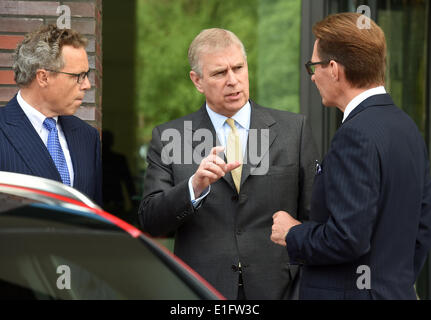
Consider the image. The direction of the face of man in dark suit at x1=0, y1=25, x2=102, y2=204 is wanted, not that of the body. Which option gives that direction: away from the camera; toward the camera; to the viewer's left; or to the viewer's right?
to the viewer's right

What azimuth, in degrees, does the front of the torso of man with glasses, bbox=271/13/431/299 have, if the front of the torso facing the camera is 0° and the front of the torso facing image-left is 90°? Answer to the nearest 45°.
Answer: approximately 135°

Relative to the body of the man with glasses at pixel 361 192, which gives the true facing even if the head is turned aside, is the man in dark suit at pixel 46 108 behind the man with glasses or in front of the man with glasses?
in front

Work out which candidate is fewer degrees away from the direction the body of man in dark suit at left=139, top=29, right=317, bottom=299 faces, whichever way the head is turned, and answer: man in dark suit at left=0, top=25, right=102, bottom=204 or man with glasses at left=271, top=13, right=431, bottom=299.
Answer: the man with glasses

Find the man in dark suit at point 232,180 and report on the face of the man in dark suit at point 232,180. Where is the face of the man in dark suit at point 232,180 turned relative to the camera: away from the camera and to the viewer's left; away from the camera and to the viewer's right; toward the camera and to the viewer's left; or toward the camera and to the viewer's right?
toward the camera and to the viewer's right

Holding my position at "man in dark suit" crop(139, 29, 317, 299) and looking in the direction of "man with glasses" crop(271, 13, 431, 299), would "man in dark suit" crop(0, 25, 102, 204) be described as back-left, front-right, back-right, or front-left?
back-right

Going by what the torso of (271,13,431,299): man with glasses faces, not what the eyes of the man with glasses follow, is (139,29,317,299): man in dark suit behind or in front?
in front

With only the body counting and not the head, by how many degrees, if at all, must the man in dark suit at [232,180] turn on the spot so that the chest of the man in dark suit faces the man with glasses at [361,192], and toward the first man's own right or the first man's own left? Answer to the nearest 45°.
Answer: approximately 45° to the first man's own left

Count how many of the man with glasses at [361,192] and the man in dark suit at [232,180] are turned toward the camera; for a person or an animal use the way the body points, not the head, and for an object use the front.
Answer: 1

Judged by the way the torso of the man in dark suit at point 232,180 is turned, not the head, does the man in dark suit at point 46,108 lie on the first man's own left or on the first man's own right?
on the first man's own right

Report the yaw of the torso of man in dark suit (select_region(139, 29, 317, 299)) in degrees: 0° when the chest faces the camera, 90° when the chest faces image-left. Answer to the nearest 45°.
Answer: approximately 0°

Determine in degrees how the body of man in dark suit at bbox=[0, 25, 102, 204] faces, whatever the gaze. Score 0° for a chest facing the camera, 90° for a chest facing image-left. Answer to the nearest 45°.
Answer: approximately 315°
